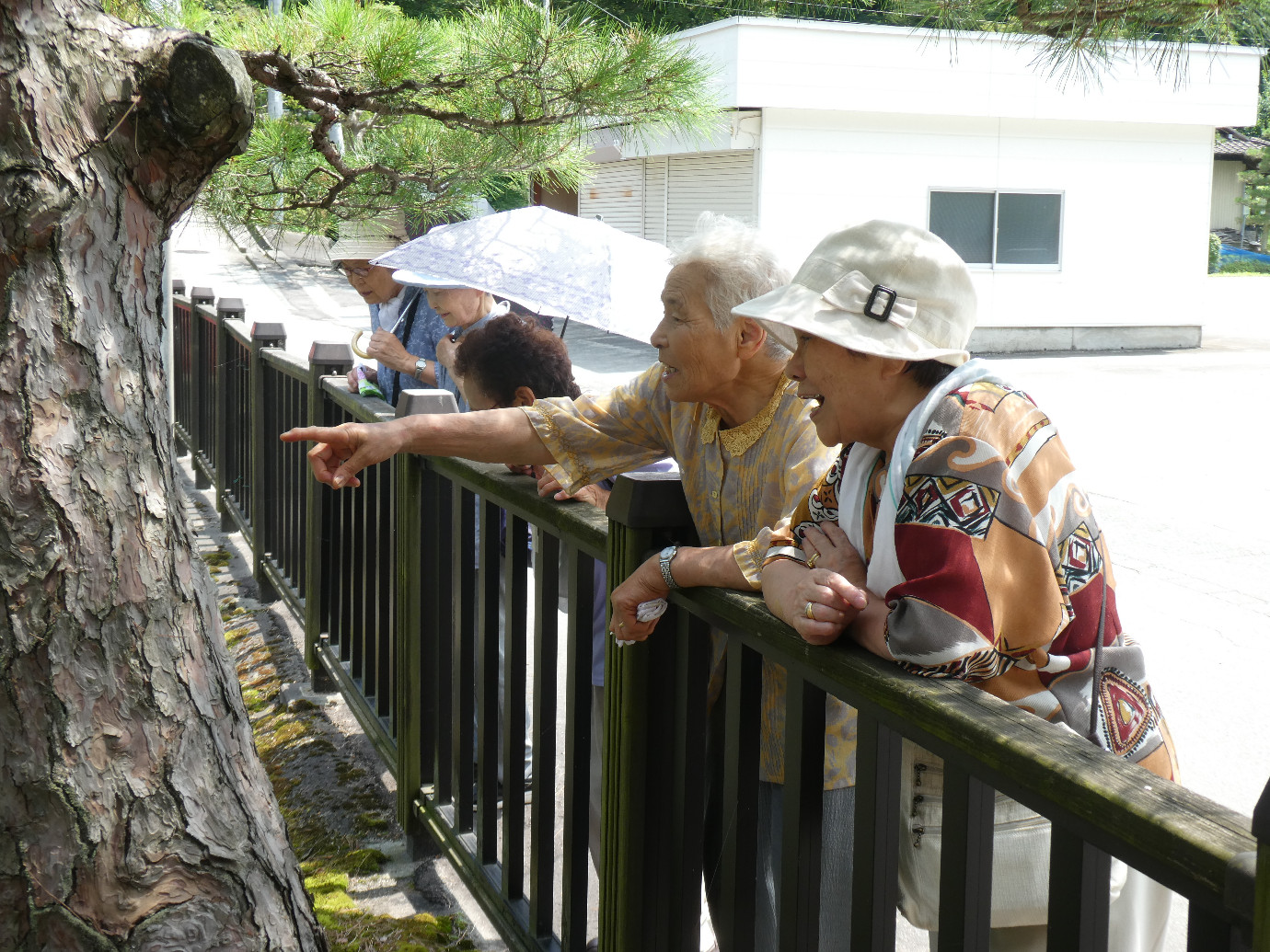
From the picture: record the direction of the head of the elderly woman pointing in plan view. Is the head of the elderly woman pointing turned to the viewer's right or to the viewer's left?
to the viewer's left

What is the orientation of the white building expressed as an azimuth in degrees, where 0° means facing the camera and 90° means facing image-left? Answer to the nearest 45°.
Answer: approximately 45°

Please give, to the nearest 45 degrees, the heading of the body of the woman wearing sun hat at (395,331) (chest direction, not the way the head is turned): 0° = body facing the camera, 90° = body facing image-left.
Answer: approximately 45°

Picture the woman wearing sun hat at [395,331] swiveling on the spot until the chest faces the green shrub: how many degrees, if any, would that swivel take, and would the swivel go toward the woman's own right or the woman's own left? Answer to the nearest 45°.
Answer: approximately 180°

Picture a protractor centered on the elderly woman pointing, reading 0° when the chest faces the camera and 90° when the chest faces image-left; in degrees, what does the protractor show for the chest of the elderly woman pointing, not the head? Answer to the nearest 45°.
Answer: approximately 45°

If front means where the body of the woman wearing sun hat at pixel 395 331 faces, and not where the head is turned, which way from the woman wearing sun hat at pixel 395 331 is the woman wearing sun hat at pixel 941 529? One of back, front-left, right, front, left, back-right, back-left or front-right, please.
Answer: front-left

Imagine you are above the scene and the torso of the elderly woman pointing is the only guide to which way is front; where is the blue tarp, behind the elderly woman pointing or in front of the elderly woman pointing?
behind
